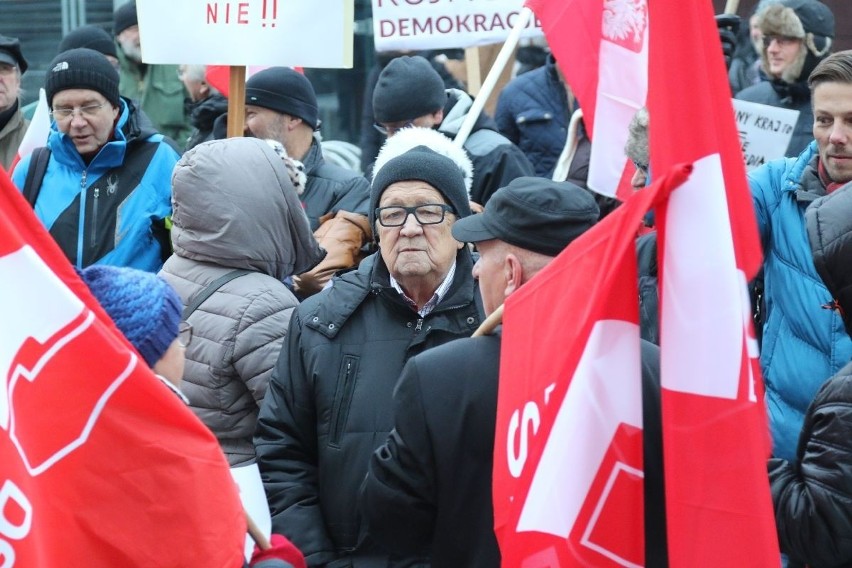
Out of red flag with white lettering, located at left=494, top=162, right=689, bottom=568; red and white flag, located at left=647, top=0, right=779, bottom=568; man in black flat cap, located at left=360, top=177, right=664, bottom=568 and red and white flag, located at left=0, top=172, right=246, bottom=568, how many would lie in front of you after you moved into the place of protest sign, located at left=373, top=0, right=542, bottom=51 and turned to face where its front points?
4

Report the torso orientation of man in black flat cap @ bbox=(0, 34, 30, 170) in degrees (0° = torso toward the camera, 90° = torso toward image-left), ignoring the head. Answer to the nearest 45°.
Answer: approximately 45°

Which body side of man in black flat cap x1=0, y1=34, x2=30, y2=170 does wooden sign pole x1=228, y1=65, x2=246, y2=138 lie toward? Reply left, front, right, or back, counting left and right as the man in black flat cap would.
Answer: left

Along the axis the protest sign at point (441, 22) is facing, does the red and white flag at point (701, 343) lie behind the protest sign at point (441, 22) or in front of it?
in front

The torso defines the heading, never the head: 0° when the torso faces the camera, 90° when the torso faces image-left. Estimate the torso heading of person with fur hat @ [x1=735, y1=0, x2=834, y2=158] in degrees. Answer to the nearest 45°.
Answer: approximately 45°

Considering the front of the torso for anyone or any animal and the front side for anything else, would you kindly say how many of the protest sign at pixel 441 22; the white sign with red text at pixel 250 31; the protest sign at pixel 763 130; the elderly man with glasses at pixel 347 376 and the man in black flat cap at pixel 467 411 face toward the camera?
4

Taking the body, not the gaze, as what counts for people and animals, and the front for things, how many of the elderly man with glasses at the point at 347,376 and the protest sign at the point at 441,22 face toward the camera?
2

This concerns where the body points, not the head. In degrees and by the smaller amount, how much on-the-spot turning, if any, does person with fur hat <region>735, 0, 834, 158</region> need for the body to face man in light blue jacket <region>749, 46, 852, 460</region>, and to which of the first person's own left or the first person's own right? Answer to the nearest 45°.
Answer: approximately 45° to the first person's own left

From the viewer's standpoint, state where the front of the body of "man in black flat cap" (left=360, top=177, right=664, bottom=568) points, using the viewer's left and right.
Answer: facing away from the viewer and to the left of the viewer

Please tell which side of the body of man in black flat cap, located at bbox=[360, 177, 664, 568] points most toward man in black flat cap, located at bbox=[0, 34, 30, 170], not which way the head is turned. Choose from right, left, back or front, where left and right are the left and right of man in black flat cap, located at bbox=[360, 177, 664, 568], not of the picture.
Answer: front

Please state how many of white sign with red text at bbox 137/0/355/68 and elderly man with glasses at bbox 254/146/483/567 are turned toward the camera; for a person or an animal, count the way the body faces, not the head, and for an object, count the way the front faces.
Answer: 2
